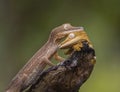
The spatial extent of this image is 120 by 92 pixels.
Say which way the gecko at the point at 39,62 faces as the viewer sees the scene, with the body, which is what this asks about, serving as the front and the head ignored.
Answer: to the viewer's right
